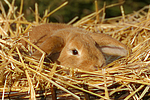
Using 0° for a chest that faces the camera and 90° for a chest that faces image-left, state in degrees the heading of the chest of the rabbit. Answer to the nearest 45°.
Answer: approximately 315°
